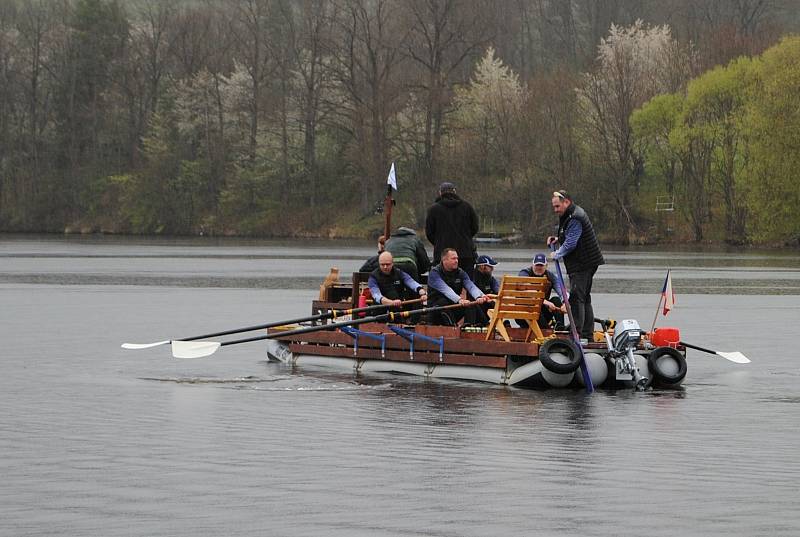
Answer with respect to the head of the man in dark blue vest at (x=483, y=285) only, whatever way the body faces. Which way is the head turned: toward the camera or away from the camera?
toward the camera

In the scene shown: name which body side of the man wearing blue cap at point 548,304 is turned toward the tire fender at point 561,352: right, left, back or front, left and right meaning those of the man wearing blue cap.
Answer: front

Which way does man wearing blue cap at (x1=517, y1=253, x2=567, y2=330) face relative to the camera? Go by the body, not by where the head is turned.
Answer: toward the camera

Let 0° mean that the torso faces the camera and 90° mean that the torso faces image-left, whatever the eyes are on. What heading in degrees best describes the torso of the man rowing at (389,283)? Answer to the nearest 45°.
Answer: approximately 315°

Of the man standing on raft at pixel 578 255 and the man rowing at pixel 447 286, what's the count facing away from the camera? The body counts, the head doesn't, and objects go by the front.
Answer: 0

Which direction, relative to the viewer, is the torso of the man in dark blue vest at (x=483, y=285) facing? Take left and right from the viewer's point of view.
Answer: facing the viewer and to the right of the viewer

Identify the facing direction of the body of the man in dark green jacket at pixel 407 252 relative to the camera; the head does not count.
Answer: away from the camera

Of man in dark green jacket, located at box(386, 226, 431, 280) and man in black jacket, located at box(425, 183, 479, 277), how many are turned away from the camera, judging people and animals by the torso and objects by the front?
2

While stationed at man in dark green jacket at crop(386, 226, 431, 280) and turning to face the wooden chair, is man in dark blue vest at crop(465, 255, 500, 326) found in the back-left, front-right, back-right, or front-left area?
front-left

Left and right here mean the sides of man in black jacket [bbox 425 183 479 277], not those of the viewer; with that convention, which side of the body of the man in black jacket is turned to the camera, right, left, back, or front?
back

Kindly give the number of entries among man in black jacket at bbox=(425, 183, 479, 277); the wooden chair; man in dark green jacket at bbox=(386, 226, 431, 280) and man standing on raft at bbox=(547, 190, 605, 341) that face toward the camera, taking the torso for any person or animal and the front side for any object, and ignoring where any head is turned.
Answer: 0
